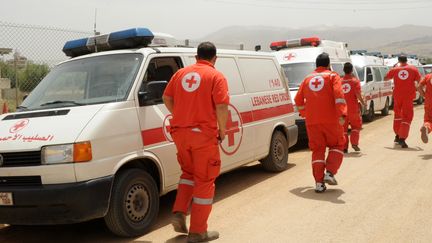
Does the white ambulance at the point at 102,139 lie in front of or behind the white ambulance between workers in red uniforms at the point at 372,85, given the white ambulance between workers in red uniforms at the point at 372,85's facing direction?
in front

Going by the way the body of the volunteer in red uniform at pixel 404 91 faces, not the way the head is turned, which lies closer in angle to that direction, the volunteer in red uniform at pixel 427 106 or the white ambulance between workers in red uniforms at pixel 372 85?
the white ambulance between workers in red uniforms

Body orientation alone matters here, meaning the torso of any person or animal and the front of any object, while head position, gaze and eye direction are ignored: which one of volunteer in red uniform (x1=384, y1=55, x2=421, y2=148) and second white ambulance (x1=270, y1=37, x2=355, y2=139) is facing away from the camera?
the volunteer in red uniform

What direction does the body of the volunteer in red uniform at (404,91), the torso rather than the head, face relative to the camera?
away from the camera

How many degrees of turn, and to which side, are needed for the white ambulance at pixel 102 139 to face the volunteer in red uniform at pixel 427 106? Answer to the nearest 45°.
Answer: approximately 180°

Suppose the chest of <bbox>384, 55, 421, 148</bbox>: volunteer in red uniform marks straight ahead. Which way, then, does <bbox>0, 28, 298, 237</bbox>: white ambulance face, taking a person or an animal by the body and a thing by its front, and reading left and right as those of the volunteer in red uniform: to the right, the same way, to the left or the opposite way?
the opposite way

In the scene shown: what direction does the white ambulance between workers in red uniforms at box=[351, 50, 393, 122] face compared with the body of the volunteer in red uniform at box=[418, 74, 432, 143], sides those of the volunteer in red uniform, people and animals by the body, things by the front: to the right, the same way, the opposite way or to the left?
the opposite way

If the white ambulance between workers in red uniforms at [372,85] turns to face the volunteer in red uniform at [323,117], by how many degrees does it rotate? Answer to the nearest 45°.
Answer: approximately 45° to its left

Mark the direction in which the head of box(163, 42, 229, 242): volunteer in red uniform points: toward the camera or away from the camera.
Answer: away from the camera

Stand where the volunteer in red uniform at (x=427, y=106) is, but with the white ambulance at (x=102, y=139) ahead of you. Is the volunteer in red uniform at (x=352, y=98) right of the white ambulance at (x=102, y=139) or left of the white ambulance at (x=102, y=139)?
right

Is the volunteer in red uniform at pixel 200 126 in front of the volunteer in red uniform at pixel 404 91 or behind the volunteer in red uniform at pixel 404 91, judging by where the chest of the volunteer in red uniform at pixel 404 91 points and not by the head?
behind

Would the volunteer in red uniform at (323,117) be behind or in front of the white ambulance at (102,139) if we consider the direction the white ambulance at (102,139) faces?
behind

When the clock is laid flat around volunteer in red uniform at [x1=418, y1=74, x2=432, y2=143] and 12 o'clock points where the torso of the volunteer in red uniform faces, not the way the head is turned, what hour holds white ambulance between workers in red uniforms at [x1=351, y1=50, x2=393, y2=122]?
The white ambulance between workers in red uniforms is roughly at 10 o'clock from the volunteer in red uniform.
